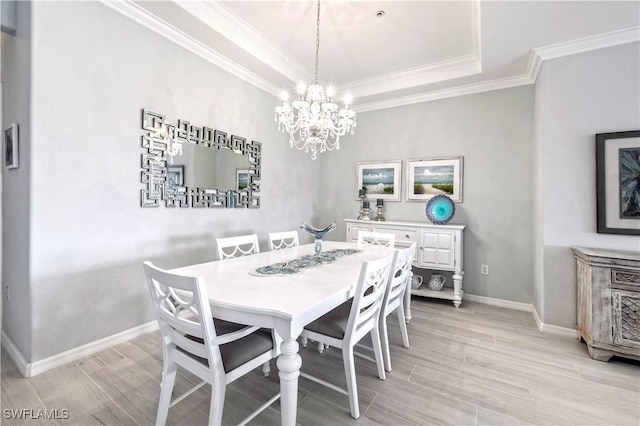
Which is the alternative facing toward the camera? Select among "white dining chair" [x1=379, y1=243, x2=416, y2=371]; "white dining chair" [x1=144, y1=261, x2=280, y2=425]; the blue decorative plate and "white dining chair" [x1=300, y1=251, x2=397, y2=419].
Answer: the blue decorative plate

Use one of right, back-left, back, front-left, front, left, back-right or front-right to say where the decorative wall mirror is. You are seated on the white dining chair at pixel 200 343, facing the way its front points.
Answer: front-left

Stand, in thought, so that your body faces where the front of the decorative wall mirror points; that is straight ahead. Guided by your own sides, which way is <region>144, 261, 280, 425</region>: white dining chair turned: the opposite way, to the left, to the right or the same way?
to the left

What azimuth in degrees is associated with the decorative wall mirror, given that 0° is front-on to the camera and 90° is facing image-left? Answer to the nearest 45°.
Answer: approximately 315°

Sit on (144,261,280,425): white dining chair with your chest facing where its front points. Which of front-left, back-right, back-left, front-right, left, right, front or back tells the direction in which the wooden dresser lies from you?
front-right

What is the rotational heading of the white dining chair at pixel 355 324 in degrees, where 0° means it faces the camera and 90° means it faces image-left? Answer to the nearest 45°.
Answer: approximately 135°

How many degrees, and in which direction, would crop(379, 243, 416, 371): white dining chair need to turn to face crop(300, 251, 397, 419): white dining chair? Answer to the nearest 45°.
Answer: approximately 90° to its left

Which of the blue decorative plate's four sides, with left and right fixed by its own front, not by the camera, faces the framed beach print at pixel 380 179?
right
